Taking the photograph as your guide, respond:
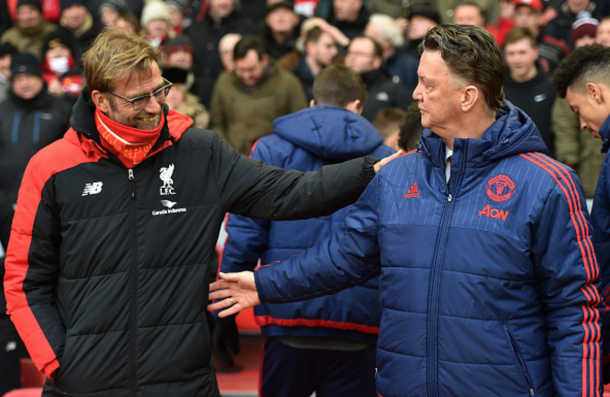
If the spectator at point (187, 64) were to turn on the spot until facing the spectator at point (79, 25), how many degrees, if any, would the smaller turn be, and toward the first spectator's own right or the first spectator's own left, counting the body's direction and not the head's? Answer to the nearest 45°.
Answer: approximately 135° to the first spectator's own right

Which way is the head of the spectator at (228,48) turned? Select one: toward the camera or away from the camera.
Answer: toward the camera

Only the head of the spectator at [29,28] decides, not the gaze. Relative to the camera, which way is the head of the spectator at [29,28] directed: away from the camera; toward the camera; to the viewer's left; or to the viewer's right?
toward the camera

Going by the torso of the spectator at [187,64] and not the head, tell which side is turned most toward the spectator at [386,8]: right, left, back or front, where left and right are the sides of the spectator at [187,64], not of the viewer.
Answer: left

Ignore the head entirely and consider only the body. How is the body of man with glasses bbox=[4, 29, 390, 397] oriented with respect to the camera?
toward the camera

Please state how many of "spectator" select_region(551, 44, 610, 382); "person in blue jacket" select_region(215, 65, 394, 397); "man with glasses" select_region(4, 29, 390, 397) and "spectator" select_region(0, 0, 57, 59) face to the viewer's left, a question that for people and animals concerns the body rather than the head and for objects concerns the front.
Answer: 1

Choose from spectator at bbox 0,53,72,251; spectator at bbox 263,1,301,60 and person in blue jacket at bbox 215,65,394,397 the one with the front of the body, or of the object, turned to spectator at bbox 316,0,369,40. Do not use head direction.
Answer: the person in blue jacket

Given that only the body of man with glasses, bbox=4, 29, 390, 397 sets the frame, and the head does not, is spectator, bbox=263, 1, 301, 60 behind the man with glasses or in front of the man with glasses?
behind

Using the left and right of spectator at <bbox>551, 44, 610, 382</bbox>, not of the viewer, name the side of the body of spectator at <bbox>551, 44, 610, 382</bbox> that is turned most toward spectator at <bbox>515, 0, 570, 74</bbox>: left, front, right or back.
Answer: right

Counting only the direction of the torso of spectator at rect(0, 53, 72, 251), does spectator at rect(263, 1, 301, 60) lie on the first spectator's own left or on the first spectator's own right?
on the first spectator's own left

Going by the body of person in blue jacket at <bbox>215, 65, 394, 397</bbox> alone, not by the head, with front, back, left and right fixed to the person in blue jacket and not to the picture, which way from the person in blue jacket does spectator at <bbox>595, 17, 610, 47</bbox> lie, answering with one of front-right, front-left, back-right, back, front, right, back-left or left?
front-right

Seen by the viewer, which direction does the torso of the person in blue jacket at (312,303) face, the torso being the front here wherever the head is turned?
away from the camera

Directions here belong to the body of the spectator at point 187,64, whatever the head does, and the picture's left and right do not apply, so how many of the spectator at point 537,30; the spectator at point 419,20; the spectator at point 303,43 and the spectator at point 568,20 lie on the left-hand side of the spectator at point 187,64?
4

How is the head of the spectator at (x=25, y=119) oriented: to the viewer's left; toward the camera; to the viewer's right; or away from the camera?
toward the camera

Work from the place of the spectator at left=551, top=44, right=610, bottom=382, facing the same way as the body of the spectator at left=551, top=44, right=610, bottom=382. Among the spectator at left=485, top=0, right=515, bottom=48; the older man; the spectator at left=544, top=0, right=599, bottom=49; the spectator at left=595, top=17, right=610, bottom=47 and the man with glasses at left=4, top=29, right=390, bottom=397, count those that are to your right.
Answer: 3

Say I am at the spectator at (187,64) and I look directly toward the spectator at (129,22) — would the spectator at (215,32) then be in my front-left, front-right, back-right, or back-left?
front-right

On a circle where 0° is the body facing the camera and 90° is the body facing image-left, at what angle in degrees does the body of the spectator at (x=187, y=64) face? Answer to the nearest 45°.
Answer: approximately 0°

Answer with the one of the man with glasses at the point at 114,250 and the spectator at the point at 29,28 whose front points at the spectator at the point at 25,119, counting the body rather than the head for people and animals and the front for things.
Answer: the spectator at the point at 29,28

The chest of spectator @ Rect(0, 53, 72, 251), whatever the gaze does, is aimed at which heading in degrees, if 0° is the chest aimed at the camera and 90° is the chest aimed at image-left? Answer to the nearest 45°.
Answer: approximately 0°

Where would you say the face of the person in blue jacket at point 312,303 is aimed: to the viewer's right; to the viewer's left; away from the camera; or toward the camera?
away from the camera

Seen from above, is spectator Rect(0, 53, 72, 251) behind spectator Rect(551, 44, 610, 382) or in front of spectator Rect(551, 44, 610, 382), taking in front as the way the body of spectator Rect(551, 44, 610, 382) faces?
in front

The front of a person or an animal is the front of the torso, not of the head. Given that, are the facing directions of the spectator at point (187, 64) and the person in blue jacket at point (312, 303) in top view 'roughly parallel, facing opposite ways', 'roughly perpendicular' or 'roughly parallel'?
roughly parallel, facing opposite ways

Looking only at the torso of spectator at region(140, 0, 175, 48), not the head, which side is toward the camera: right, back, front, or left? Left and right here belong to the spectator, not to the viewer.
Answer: front
